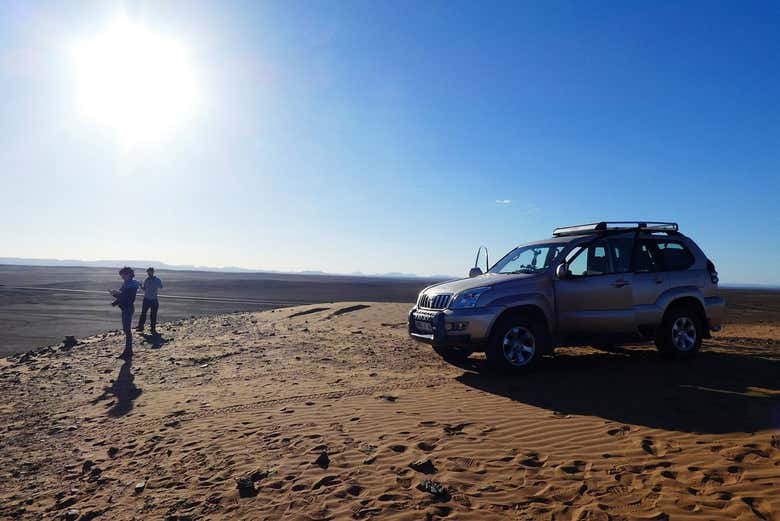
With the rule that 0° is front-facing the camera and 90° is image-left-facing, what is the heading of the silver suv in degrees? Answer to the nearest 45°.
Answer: approximately 45°

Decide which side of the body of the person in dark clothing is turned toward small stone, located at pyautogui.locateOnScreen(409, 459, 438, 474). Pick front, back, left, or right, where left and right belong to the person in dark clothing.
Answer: left

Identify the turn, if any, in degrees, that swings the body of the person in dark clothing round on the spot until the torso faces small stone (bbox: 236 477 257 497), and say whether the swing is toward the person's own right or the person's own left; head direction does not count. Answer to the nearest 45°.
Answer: approximately 90° to the person's own left

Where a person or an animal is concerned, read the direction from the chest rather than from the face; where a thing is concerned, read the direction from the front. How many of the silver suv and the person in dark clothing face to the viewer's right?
0

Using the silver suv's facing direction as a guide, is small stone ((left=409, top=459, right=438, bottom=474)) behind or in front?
in front

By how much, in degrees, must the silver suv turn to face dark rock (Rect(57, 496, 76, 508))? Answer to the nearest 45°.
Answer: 0° — it already faces it

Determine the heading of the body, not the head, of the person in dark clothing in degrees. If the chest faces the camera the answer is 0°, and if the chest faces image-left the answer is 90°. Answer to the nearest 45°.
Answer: approximately 90°

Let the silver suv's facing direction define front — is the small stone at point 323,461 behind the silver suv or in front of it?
in front

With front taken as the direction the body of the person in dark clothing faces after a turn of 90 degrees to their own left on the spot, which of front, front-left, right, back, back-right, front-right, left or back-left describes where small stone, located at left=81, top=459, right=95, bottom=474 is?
front

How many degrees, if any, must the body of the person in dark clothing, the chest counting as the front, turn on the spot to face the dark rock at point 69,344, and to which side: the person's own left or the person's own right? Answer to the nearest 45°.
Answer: approximately 45° to the person's own right
